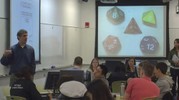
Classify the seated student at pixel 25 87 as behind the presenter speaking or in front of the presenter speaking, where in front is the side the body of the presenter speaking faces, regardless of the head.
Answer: in front

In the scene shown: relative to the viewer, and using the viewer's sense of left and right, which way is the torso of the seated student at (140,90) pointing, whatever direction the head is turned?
facing away from the viewer and to the left of the viewer

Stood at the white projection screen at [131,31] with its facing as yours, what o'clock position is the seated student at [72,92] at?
The seated student is roughly at 12 o'clock from the white projection screen.

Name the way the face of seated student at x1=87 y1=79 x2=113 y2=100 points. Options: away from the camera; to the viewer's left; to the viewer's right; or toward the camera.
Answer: away from the camera

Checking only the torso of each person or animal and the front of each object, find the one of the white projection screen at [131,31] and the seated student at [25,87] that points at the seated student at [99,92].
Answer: the white projection screen

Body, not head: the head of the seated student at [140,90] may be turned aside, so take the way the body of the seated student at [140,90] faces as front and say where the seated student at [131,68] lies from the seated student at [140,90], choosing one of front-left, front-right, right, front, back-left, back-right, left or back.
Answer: front-right

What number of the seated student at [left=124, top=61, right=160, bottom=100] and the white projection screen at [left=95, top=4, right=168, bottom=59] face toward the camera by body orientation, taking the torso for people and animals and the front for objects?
1

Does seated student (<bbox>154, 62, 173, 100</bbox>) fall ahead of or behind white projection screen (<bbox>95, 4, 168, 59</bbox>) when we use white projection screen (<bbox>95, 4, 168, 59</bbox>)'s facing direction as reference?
ahead

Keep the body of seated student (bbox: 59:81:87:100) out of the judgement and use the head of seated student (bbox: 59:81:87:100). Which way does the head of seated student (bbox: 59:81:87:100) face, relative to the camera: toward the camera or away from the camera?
away from the camera

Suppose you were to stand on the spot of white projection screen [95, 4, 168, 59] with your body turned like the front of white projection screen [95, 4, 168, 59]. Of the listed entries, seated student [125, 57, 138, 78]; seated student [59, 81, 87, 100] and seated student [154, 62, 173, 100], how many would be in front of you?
3

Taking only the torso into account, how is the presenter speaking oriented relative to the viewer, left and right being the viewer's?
facing the viewer and to the right of the viewer

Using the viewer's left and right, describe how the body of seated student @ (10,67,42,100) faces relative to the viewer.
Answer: facing away from the viewer and to the right of the viewer

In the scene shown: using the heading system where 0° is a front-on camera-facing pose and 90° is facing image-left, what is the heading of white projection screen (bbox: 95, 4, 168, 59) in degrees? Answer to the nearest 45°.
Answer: approximately 0°

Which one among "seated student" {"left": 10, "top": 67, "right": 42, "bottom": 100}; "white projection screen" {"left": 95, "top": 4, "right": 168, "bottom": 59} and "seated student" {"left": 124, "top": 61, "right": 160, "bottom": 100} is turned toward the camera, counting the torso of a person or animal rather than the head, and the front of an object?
the white projection screen

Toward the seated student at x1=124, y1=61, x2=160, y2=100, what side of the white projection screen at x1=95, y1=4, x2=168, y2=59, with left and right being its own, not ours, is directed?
front

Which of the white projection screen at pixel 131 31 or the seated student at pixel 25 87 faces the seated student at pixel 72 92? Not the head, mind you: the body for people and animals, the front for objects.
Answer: the white projection screen

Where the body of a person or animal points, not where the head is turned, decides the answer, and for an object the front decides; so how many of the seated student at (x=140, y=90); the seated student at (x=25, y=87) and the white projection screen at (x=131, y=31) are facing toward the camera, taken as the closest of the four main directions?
1
